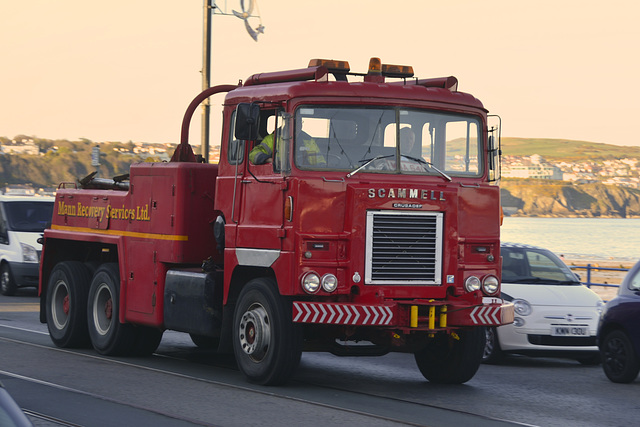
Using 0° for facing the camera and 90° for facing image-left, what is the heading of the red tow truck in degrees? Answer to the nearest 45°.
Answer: approximately 315°

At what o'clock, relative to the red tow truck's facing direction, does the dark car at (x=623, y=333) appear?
The dark car is roughly at 10 o'clock from the red tow truck.

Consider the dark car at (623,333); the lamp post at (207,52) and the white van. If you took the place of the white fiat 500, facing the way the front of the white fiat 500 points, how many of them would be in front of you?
1

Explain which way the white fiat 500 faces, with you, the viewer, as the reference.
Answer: facing the viewer and to the right of the viewer

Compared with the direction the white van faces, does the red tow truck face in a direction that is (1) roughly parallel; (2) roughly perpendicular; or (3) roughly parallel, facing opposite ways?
roughly parallel
